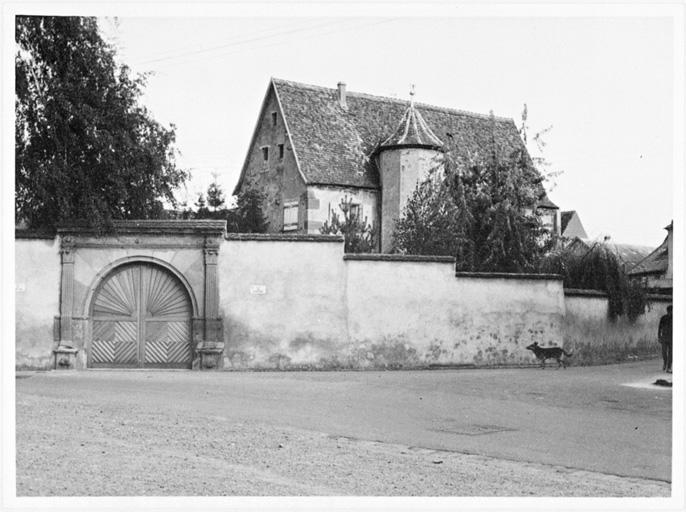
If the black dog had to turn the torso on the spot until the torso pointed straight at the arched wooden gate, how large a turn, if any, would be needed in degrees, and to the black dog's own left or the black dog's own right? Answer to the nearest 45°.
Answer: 0° — it already faces it

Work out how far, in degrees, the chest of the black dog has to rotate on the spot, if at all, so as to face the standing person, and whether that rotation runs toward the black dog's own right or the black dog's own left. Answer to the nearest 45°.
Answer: approximately 135° to the black dog's own left

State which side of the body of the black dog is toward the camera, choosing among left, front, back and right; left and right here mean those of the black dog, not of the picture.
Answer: left

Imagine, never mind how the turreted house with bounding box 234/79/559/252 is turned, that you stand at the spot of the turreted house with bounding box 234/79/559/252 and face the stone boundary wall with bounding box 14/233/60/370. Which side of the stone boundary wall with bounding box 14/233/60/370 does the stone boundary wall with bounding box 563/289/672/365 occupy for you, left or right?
left

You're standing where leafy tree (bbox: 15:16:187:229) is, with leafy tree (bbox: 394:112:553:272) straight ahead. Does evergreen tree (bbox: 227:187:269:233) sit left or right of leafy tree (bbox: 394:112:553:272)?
left

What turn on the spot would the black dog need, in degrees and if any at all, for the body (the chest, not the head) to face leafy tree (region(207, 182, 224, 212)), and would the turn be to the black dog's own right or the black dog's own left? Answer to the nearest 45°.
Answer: approximately 45° to the black dog's own right
